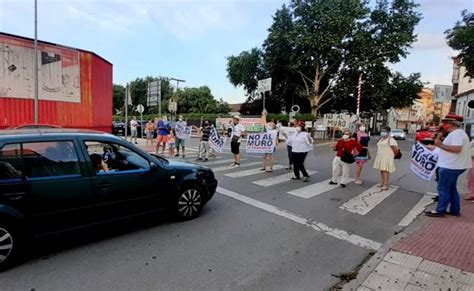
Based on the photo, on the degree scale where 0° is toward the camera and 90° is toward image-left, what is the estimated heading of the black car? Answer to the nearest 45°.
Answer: approximately 225°

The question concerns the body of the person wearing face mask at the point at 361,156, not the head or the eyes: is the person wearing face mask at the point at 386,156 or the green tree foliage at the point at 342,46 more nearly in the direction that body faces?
the person wearing face mask

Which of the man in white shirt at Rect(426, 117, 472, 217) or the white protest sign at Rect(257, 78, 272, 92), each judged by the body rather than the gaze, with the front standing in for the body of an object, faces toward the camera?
the white protest sign

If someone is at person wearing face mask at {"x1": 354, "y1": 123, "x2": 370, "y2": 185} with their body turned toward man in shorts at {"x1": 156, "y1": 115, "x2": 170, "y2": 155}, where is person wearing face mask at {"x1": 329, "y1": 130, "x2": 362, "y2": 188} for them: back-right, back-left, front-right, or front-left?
front-left

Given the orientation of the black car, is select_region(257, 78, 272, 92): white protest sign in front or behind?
in front

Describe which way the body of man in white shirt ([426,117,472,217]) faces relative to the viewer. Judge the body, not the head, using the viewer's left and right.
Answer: facing to the left of the viewer

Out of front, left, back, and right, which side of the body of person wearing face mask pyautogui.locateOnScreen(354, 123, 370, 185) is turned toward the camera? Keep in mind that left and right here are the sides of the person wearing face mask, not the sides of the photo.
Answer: front

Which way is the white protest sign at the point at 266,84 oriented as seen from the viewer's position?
toward the camera

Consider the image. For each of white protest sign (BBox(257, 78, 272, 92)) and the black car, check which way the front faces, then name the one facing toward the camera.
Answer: the white protest sign

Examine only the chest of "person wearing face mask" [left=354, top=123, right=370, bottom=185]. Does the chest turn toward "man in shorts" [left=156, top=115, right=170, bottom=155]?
no

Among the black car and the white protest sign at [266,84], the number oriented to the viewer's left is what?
0

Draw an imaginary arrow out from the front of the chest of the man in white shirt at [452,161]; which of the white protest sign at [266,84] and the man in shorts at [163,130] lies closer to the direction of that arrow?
the man in shorts

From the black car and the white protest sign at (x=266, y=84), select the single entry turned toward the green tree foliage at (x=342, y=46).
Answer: the black car

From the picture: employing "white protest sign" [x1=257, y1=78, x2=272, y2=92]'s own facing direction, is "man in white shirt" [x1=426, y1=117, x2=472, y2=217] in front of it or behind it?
in front

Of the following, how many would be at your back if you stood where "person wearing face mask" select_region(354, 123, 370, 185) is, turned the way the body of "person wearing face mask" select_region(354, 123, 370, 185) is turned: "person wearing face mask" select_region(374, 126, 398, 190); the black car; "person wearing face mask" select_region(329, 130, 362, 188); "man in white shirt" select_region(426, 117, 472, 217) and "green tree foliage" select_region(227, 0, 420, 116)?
1

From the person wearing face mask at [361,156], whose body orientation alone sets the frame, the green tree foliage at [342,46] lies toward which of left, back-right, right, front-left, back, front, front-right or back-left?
back
